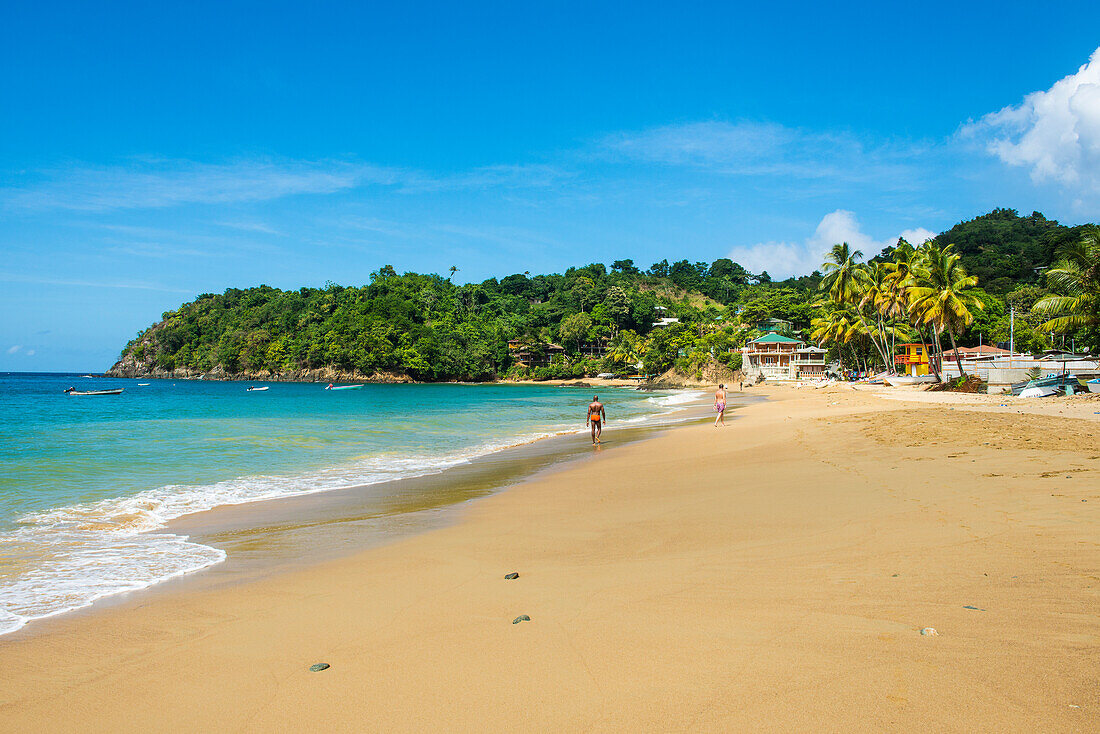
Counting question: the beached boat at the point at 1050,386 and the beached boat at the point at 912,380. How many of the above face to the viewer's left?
2

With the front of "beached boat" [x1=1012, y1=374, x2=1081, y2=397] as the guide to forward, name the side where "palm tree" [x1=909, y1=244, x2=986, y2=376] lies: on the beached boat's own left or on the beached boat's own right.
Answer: on the beached boat's own right

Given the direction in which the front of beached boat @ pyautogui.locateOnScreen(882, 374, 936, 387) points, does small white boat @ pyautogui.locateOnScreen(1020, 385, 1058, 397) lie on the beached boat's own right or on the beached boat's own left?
on the beached boat's own left

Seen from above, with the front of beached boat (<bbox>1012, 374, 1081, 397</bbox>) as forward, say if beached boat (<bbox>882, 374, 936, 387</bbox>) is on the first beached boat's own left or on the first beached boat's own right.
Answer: on the first beached boat's own right

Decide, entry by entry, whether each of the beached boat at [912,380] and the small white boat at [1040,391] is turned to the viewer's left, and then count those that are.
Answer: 2

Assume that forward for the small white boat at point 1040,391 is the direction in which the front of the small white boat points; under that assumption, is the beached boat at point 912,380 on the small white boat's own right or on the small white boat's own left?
on the small white boat's own right

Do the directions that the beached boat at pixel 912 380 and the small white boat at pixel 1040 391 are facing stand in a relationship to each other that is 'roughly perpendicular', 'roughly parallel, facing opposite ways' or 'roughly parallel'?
roughly parallel

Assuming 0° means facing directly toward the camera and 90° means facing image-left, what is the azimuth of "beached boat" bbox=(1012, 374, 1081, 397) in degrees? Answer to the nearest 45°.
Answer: approximately 90°

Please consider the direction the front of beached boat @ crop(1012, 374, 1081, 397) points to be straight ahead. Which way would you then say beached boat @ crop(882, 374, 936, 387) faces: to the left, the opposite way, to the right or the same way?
the same way

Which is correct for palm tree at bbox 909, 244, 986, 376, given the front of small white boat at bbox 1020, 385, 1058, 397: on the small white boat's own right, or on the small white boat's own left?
on the small white boat's own right

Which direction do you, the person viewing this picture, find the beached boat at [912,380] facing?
facing to the left of the viewer
